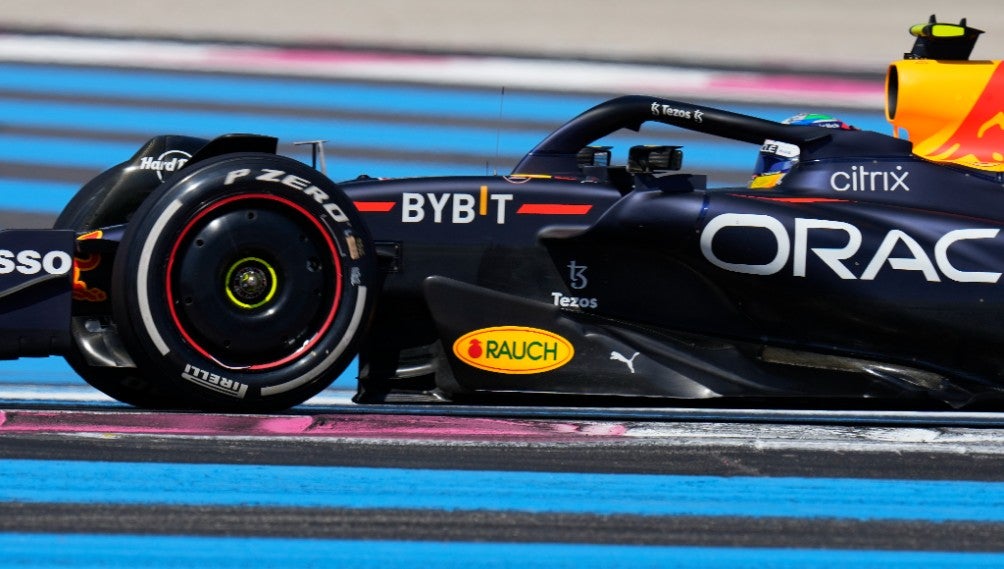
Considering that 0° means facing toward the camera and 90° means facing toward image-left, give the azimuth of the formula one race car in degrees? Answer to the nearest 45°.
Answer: approximately 90°
